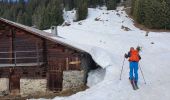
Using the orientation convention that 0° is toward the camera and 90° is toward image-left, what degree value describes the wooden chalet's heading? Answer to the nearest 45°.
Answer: approximately 0°
